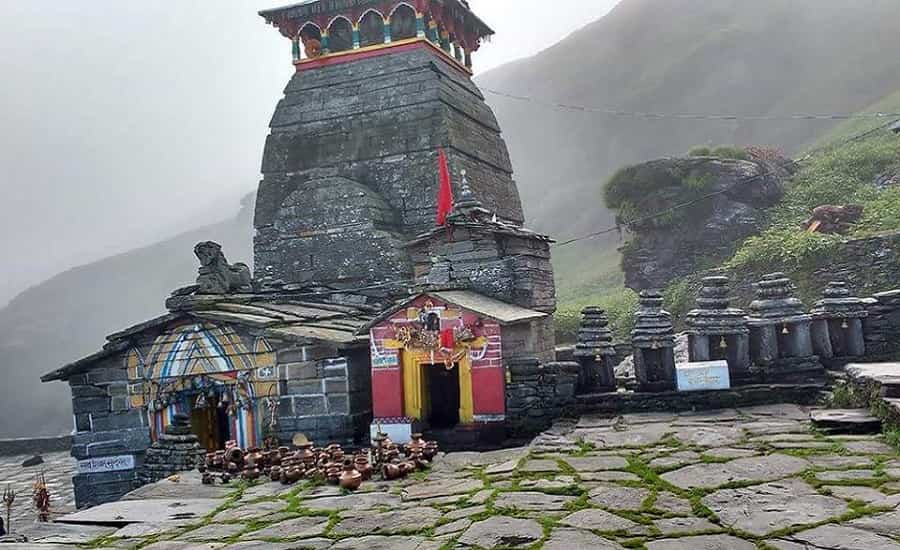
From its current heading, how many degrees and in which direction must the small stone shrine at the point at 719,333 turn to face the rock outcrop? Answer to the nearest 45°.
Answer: approximately 180°

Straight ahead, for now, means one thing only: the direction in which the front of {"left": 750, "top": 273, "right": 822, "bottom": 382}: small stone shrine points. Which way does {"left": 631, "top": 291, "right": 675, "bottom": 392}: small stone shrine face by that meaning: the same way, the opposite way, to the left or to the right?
the same way

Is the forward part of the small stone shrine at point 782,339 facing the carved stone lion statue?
no

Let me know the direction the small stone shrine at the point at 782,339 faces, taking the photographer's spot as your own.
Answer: facing the viewer

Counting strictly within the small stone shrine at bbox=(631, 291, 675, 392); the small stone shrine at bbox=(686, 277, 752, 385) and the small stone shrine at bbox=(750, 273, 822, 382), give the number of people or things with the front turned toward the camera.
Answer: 3

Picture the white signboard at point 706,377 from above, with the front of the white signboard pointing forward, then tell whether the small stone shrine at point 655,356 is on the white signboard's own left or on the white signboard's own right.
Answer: on the white signboard's own right

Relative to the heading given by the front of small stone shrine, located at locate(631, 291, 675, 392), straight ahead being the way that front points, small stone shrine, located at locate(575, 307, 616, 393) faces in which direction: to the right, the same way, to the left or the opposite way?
the same way

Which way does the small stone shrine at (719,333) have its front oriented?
toward the camera

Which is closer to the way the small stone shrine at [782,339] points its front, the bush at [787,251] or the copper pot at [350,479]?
the copper pot

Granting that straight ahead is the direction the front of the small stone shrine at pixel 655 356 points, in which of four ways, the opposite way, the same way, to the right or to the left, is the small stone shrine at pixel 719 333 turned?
the same way

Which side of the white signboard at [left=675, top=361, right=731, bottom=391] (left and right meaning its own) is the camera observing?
front

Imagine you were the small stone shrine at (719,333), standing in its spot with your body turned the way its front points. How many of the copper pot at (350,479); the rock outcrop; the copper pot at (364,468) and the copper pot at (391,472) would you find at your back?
1

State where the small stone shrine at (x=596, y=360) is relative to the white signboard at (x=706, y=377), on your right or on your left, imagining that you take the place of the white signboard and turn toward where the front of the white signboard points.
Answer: on your right

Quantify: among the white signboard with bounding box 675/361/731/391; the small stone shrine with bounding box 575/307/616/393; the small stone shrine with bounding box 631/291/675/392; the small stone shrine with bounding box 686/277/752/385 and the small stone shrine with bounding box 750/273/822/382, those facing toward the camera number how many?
5

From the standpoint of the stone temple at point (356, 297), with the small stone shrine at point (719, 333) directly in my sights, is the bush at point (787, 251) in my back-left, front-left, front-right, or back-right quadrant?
front-left

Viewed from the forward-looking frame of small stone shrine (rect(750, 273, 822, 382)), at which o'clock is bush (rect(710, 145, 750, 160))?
The bush is roughly at 6 o'clock from the small stone shrine.

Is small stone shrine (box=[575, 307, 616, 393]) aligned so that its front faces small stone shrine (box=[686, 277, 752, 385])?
no
